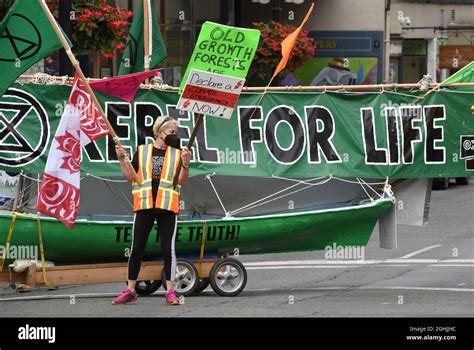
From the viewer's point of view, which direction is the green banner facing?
toward the camera

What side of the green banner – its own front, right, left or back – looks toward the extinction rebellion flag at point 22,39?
right

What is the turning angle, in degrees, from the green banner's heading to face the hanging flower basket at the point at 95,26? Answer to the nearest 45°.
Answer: approximately 135° to its right

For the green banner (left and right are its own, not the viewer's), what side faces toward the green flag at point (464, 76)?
left

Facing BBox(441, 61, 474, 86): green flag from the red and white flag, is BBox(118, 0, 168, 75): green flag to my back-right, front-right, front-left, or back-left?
front-left

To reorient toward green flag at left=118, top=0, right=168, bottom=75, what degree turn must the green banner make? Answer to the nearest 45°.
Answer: approximately 90° to its right

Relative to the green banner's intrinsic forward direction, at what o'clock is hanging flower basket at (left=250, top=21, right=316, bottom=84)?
The hanging flower basket is roughly at 6 o'clock from the green banner.
